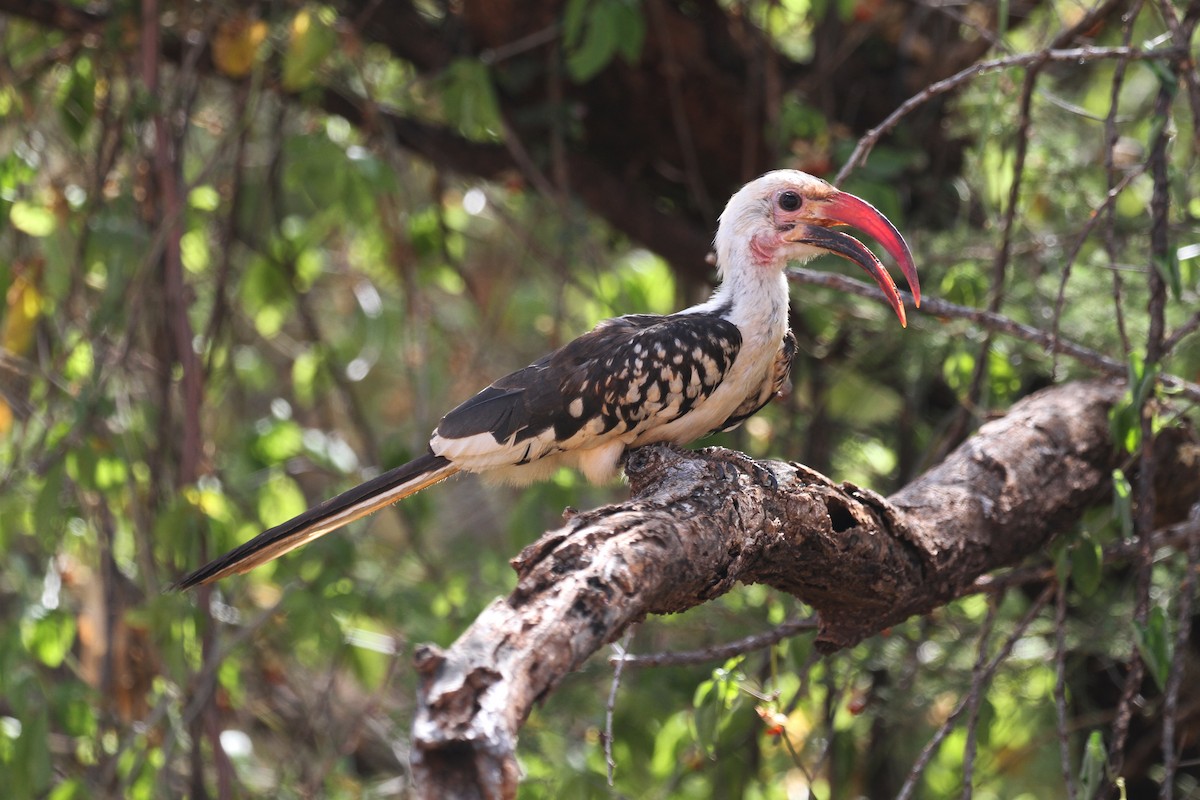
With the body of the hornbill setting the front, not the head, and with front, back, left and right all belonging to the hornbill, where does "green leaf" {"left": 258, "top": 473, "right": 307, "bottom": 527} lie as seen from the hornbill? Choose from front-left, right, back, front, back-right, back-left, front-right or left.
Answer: back-left

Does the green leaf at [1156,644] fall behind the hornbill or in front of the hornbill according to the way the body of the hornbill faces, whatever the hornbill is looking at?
in front

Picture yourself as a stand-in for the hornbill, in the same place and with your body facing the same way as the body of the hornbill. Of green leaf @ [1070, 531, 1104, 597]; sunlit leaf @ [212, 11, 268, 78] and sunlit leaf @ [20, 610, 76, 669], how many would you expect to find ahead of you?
1

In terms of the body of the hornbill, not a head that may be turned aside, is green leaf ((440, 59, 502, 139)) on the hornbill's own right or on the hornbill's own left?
on the hornbill's own left

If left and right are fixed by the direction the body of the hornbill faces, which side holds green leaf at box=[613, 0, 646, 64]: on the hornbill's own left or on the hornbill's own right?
on the hornbill's own left

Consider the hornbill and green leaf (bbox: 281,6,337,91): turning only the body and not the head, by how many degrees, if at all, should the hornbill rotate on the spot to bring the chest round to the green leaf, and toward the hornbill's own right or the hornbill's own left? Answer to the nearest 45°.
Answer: approximately 135° to the hornbill's own left

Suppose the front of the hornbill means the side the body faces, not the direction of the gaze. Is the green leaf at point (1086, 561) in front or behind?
in front

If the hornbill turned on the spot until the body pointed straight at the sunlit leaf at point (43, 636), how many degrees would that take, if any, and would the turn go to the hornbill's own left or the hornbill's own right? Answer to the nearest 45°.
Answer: approximately 135° to the hornbill's own left

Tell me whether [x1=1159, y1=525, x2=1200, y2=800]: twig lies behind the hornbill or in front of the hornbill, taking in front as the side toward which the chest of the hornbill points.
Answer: in front

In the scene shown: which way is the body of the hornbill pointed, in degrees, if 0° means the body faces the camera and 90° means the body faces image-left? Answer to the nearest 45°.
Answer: approximately 270°

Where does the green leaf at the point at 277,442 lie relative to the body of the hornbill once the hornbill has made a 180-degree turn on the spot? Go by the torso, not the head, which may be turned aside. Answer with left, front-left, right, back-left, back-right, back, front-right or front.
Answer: front-right

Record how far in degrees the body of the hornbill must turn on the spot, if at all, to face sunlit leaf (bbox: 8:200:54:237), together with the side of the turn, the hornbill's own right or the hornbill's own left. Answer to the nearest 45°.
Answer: approximately 135° to the hornbill's own left
